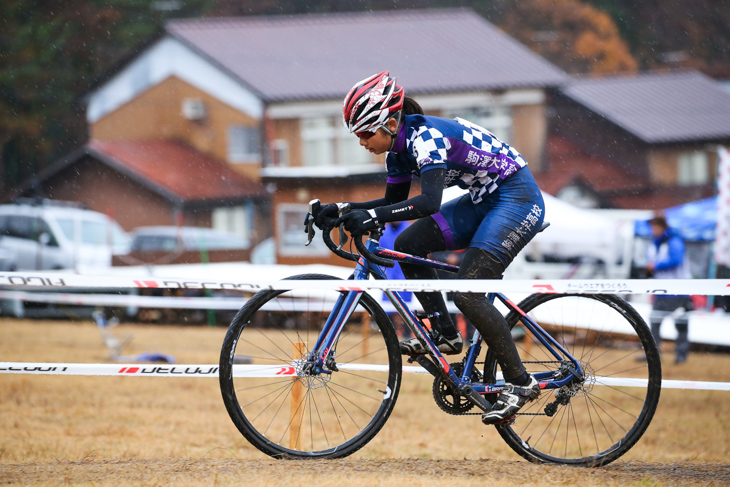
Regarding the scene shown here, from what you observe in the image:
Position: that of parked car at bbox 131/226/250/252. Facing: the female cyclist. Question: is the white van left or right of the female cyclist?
right

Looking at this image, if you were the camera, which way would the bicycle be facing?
facing to the left of the viewer

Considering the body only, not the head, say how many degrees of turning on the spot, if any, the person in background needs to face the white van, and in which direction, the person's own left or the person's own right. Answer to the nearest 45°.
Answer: approximately 45° to the person's own right

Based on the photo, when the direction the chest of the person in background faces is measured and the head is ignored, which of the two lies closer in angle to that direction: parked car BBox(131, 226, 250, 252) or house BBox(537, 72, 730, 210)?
the parked car
